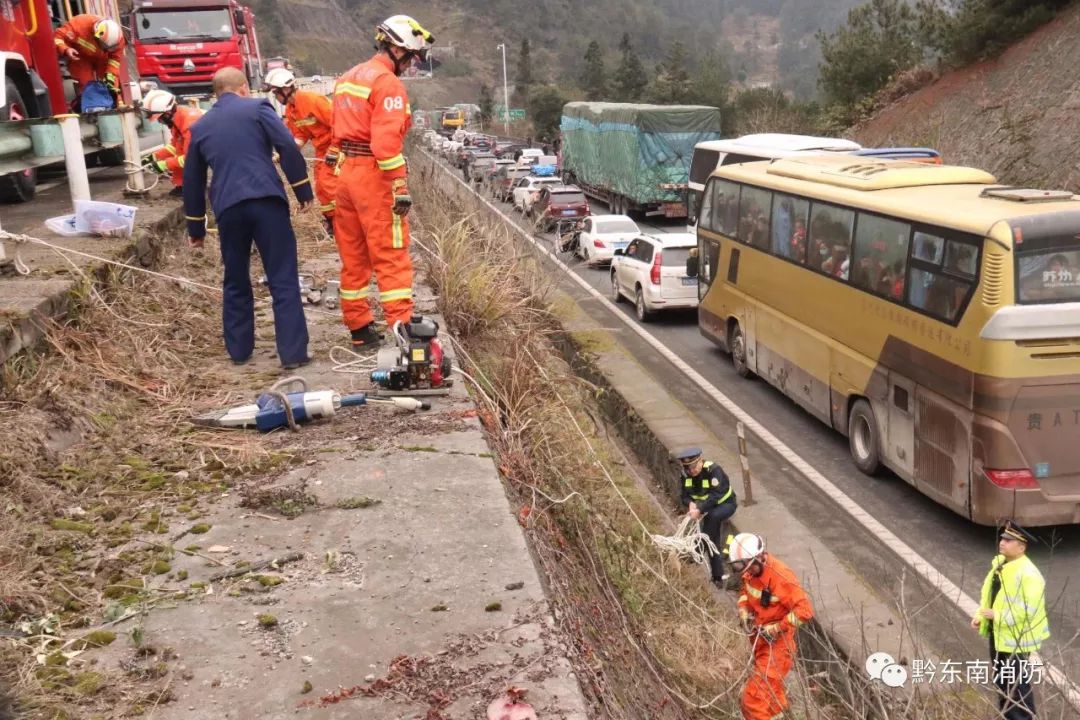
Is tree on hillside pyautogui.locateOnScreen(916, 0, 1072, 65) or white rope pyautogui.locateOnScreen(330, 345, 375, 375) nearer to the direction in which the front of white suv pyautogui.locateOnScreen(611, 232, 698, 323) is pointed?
the tree on hillside

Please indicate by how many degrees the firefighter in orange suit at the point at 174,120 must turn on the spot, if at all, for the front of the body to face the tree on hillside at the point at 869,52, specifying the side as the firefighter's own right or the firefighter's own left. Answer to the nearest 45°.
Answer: approximately 135° to the firefighter's own right

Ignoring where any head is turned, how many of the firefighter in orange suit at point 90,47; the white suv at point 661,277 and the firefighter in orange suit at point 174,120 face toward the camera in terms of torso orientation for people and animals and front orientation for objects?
1

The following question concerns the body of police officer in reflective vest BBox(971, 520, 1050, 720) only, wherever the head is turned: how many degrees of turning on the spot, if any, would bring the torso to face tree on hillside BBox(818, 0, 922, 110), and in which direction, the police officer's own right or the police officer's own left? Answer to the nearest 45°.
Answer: approximately 135° to the police officer's own right

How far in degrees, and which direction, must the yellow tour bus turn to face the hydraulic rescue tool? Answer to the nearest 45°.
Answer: approximately 90° to its left

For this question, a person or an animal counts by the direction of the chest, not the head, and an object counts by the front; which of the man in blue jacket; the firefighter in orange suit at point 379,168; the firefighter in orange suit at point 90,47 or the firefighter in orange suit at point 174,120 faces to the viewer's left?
the firefighter in orange suit at point 174,120

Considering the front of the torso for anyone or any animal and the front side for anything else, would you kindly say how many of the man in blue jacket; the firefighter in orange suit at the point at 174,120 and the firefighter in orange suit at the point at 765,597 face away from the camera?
1

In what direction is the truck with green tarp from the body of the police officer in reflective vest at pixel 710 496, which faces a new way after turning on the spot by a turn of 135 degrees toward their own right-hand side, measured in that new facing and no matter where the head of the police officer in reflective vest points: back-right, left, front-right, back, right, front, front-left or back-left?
front

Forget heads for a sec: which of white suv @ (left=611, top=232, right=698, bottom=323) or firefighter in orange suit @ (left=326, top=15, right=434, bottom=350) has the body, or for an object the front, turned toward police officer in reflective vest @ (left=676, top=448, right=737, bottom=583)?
the firefighter in orange suit

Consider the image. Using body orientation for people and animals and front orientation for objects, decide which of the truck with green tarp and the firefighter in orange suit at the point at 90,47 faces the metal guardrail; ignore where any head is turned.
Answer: the firefighter in orange suit

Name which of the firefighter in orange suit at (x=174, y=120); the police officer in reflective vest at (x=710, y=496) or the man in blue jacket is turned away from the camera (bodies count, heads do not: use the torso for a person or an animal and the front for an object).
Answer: the man in blue jacket

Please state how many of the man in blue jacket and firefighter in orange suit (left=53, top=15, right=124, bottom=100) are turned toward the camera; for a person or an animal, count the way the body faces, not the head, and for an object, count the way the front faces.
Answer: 1
